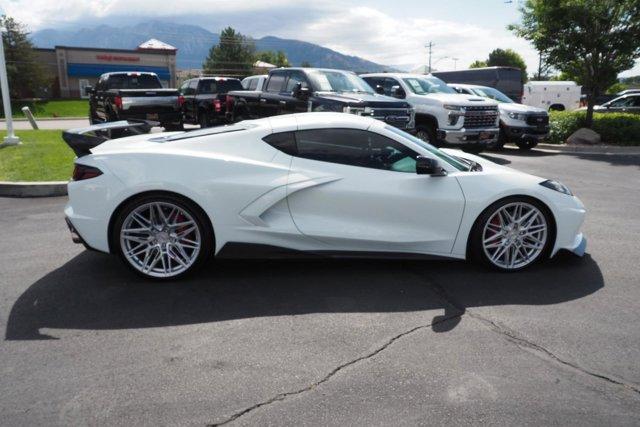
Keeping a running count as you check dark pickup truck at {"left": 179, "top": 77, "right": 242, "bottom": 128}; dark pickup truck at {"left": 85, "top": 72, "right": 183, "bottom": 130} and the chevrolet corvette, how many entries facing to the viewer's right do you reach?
1

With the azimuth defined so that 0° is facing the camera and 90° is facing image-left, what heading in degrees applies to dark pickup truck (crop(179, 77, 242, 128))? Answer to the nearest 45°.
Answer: approximately 135°

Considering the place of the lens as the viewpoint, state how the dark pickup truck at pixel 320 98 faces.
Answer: facing the viewer and to the right of the viewer

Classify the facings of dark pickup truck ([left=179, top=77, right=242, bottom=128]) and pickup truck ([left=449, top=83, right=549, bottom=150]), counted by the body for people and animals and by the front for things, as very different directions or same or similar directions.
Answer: very different directions

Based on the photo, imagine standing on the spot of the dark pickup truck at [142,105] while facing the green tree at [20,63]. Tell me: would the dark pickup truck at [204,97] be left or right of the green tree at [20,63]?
right

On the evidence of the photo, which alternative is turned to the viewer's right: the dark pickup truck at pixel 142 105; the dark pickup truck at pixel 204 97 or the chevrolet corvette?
the chevrolet corvette

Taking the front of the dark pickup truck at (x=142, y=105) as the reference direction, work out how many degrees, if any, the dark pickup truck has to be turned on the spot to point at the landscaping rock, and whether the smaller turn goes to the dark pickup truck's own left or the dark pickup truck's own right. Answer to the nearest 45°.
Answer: approximately 135° to the dark pickup truck's own right

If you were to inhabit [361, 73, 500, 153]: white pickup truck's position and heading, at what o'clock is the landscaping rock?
The landscaping rock is roughly at 9 o'clock from the white pickup truck.

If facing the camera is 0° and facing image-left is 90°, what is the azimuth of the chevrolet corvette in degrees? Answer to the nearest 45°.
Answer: approximately 270°

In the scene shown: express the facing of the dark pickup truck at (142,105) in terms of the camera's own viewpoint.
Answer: facing away from the viewer and to the left of the viewer

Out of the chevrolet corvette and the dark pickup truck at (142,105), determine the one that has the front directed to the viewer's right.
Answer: the chevrolet corvette

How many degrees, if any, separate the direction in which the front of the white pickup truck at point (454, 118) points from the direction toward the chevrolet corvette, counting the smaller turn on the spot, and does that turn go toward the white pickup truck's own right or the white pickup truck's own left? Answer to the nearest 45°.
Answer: approximately 45° to the white pickup truck's own right

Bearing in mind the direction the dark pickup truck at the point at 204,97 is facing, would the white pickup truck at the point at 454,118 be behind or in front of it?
behind

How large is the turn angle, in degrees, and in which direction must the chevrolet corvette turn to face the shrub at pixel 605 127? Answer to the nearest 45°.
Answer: approximately 45° to its left

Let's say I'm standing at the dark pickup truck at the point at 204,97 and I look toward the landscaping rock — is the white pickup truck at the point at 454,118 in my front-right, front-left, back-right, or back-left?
front-right

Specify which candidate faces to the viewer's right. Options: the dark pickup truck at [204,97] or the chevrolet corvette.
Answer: the chevrolet corvette

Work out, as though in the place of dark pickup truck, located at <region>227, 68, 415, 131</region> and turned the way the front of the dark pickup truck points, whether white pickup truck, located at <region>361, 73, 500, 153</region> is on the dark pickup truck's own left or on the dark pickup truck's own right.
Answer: on the dark pickup truck's own left

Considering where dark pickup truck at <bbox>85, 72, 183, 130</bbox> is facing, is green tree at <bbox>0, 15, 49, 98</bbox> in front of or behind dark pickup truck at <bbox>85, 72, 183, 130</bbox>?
in front
